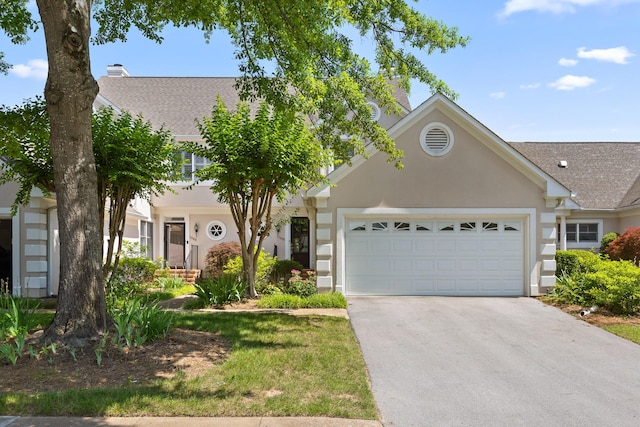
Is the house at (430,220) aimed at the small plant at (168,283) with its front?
no

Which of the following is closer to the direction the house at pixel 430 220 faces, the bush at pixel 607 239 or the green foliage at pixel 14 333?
the green foliage

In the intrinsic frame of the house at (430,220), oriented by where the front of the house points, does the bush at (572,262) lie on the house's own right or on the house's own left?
on the house's own left

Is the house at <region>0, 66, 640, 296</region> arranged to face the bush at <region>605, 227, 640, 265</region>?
no

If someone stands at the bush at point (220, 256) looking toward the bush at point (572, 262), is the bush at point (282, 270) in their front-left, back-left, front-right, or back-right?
front-right

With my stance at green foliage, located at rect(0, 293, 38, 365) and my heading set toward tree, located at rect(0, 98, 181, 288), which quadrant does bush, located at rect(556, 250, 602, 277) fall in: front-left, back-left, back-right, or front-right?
front-right

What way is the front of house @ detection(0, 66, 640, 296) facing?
toward the camera

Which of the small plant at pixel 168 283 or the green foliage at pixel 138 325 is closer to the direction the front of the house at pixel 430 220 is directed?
the green foliage
